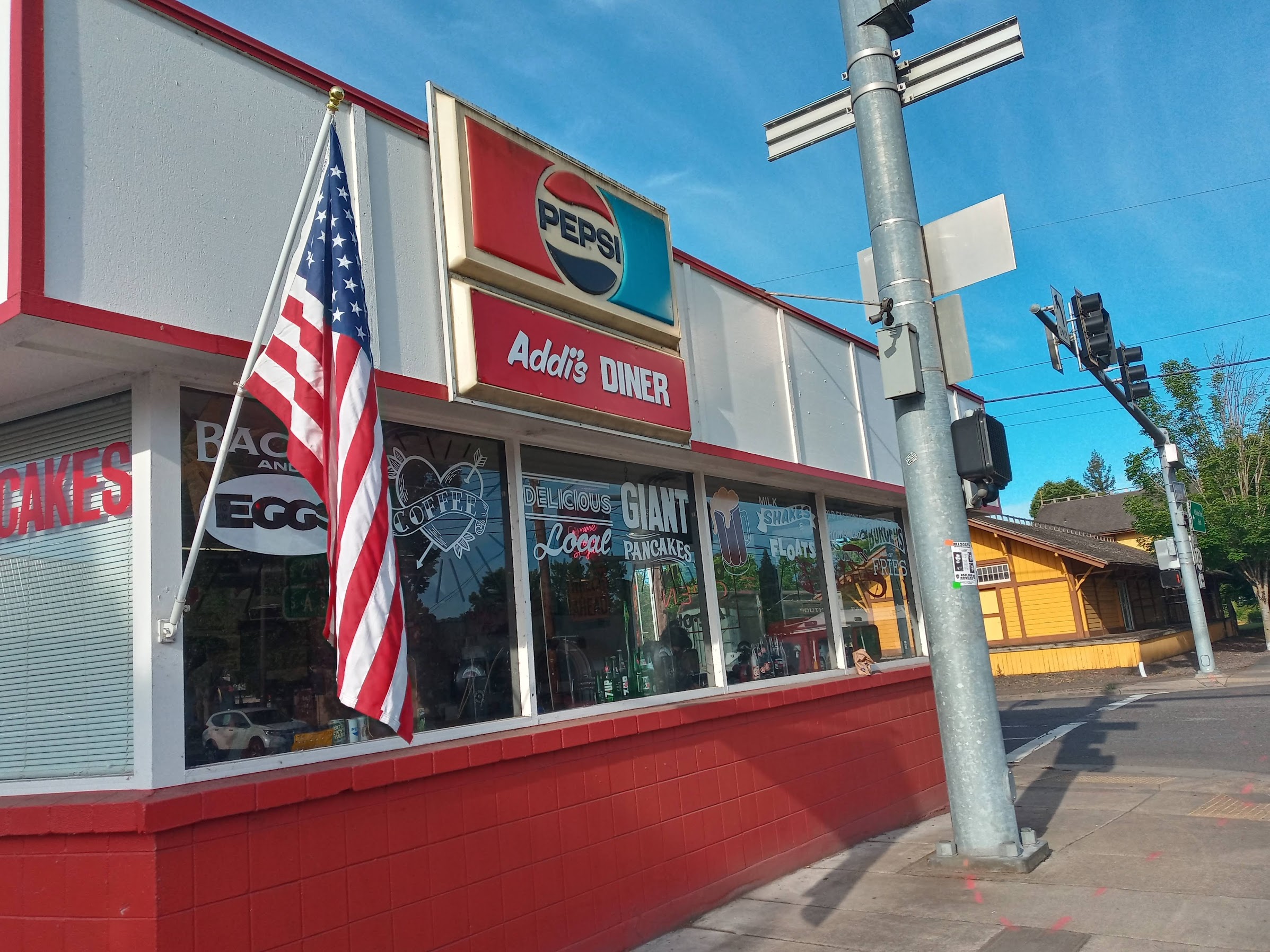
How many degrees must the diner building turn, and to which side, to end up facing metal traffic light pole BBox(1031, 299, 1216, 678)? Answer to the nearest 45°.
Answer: approximately 90° to its left

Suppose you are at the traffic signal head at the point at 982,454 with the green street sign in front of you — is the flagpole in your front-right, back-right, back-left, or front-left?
back-left

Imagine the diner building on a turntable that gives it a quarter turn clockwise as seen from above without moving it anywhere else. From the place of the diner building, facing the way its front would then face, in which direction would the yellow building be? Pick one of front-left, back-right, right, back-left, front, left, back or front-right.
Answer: back

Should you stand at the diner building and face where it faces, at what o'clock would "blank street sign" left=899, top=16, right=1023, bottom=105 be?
The blank street sign is roughly at 10 o'clock from the diner building.

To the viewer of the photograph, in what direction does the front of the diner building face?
facing the viewer and to the right of the viewer

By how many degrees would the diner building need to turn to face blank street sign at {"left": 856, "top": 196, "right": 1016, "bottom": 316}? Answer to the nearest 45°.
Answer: approximately 45° to its left

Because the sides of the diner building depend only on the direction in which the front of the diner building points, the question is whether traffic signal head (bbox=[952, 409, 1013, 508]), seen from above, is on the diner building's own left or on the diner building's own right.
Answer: on the diner building's own left

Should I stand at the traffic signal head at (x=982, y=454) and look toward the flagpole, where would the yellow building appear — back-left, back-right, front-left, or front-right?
back-right

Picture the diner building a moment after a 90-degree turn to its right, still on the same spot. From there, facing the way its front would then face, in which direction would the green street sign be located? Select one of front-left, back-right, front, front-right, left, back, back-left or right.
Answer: back

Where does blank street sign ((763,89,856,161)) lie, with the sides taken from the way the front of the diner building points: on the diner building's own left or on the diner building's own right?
on the diner building's own left
